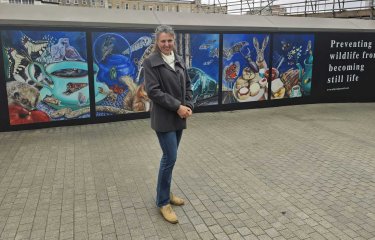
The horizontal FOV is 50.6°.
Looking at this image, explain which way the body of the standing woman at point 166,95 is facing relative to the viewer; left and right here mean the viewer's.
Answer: facing the viewer and to the right of the viewer
